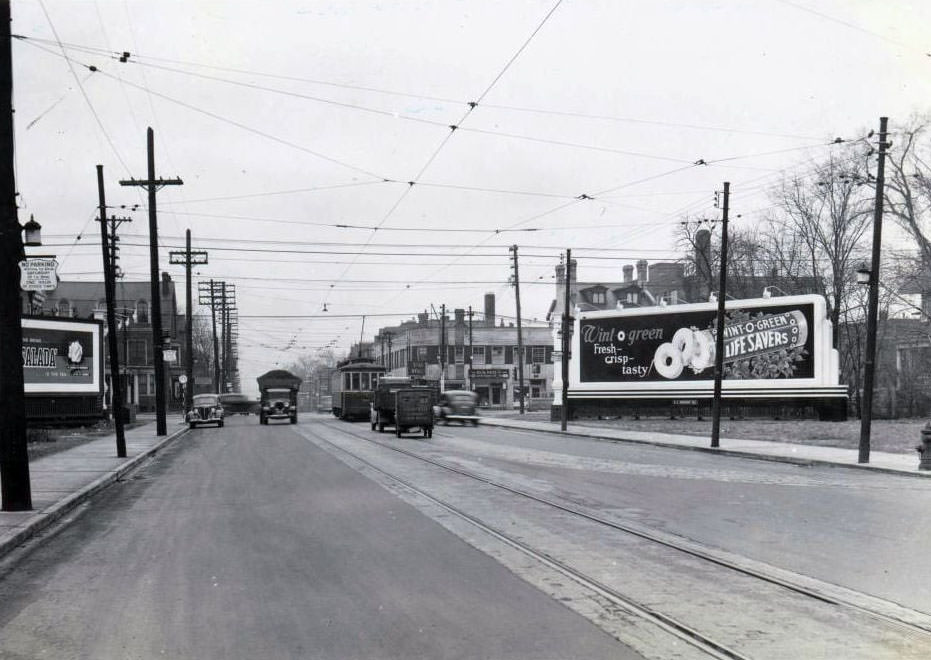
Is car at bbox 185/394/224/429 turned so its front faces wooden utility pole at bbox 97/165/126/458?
yes

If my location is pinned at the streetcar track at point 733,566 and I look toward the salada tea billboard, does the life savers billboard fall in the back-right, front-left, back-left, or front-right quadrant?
front-right

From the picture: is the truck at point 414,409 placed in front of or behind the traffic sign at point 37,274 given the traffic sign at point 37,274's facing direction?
behind

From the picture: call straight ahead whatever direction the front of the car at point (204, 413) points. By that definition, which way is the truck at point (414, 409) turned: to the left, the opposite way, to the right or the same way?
the opposite way

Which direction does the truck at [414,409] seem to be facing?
away from the camera

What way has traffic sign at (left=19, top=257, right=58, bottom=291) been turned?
toward the camera

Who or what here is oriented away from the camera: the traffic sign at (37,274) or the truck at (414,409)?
the truck

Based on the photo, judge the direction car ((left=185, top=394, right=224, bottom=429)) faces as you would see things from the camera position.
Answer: facing the viewer

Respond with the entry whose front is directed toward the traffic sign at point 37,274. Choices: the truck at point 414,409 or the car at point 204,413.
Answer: the car

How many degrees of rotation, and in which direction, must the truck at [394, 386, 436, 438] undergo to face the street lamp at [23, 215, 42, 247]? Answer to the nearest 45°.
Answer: approximately 180°

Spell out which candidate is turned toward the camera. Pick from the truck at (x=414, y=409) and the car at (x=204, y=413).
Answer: the car
